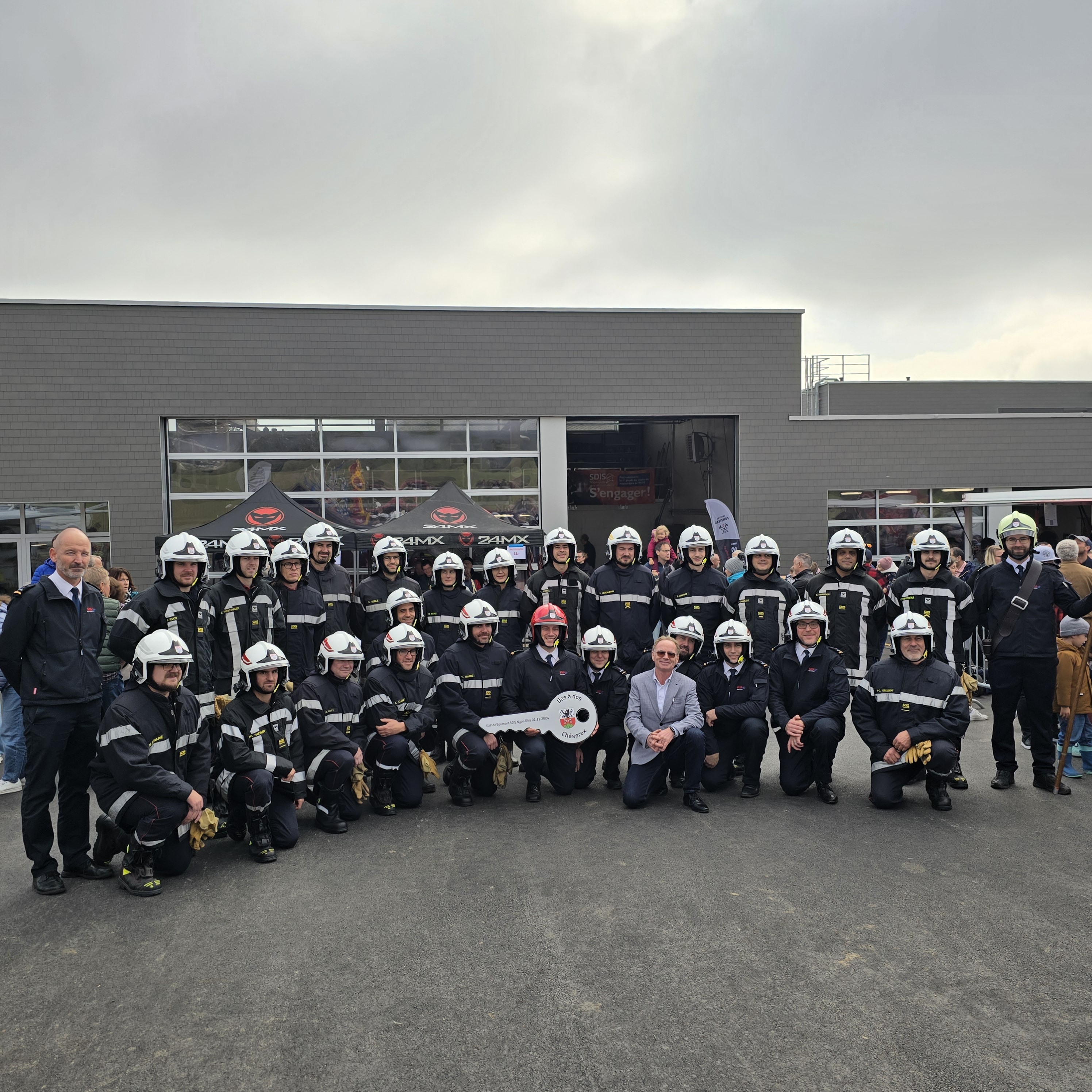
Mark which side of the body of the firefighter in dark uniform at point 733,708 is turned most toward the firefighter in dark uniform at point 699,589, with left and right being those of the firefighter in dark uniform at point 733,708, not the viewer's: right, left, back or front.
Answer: back

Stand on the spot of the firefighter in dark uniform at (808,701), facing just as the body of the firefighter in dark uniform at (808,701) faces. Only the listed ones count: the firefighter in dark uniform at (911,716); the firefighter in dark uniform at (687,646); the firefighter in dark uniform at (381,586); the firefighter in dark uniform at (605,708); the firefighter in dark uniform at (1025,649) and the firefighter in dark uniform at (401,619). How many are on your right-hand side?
4

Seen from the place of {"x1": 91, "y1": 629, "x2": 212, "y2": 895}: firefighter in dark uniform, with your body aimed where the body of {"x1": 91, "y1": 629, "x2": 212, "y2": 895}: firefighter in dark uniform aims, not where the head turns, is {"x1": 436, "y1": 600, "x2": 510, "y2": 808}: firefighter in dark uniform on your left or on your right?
on your left

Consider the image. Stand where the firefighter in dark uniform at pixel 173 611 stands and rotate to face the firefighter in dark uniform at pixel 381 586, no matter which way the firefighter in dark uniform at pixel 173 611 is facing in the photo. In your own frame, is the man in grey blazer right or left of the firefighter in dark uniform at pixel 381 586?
right

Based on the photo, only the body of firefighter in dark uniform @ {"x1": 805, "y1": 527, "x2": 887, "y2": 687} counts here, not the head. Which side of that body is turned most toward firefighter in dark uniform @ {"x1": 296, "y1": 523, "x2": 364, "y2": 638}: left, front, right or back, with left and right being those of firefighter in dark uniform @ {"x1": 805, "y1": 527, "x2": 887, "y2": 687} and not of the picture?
right

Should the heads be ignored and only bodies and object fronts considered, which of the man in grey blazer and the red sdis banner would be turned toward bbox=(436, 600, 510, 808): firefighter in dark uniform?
the red sdis banner
